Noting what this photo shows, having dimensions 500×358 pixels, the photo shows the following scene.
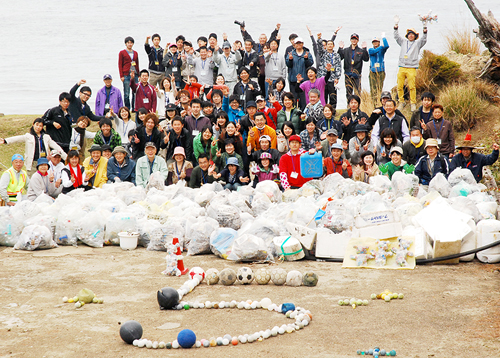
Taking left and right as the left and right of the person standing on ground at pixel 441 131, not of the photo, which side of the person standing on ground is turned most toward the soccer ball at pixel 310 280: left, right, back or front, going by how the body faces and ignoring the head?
front

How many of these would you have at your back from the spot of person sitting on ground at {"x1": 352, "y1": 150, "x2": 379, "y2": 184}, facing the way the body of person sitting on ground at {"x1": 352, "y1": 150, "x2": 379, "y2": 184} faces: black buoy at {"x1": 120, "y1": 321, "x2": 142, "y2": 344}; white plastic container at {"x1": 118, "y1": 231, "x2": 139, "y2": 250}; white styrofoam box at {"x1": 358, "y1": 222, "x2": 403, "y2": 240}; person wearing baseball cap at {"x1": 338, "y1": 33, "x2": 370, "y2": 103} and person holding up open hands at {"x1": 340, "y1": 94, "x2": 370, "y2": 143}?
2

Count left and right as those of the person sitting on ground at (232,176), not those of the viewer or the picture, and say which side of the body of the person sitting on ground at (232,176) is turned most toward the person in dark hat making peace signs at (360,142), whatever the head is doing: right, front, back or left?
left

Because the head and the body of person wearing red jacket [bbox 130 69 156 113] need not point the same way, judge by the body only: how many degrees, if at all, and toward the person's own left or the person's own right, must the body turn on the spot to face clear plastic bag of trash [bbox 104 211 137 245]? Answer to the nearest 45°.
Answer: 0° — they already face it

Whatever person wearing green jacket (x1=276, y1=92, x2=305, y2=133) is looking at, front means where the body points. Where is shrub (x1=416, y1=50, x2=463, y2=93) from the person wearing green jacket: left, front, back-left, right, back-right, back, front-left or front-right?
back-left

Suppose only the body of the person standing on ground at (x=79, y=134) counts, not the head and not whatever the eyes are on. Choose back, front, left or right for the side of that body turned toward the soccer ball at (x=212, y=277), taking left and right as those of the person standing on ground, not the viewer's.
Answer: front
